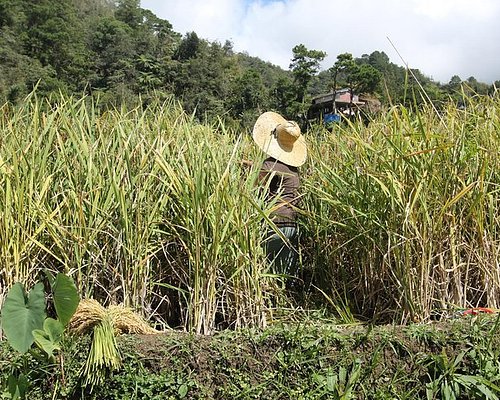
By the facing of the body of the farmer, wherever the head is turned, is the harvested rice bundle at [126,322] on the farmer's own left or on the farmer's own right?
on the farmer's own left

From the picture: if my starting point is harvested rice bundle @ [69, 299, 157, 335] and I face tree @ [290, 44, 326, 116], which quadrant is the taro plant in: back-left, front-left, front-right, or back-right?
back-left

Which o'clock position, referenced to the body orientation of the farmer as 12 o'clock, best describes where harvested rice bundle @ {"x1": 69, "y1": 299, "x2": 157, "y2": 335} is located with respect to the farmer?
The harvested rice bundle is roughly at 8 o'clock from the farmer.

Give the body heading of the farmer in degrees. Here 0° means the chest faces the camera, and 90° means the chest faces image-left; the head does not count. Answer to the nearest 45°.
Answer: approximately 135°

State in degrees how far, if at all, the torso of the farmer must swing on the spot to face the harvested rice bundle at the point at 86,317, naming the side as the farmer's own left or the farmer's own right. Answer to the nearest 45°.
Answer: approximately 135° to the farmer's own left

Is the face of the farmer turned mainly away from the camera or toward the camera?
away from the camera

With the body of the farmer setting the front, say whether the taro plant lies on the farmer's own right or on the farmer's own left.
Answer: on the farmer's own left
